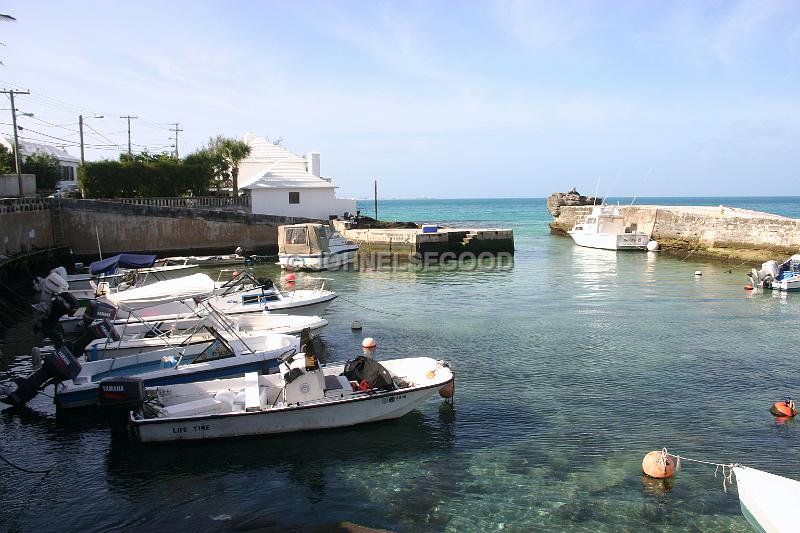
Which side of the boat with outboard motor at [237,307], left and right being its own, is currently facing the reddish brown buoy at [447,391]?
right

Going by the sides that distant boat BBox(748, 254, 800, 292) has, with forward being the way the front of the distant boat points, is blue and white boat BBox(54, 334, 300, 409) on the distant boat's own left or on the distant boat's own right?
on the distant boat's own right

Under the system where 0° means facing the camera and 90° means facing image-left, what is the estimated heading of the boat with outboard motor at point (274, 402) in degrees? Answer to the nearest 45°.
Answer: approximately 270°

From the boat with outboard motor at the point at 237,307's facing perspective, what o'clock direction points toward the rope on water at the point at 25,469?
The rope on water is roughly at 4 o'clock from the boat with outboard motor.

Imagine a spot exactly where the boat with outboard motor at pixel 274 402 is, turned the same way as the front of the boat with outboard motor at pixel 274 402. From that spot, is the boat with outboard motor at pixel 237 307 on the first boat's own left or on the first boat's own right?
on the first boat's own left

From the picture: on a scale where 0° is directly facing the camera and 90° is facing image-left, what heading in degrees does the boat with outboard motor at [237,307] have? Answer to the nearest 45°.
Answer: approximately 270°

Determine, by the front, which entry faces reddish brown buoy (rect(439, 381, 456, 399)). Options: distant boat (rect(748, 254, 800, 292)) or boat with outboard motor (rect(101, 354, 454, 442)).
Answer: the boat with outboard motor

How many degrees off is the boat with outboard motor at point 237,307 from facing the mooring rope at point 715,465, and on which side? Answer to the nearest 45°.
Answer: approximately 45° to its right

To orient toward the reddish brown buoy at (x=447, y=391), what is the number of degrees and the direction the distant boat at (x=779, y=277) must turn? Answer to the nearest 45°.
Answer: approximately 90° to its right

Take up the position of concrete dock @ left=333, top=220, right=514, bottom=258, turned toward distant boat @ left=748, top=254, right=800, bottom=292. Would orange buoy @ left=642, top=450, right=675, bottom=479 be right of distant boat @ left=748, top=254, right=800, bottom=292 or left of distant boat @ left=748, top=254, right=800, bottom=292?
right

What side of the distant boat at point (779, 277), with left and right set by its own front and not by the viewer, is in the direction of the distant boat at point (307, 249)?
back

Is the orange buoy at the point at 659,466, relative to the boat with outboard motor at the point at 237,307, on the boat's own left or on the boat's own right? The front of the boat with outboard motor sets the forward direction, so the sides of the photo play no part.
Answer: on the boat's own right

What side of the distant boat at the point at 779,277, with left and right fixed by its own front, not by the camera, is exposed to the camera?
right

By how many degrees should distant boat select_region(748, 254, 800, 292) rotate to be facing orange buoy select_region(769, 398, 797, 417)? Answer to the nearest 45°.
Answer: approximately 90° to its right
